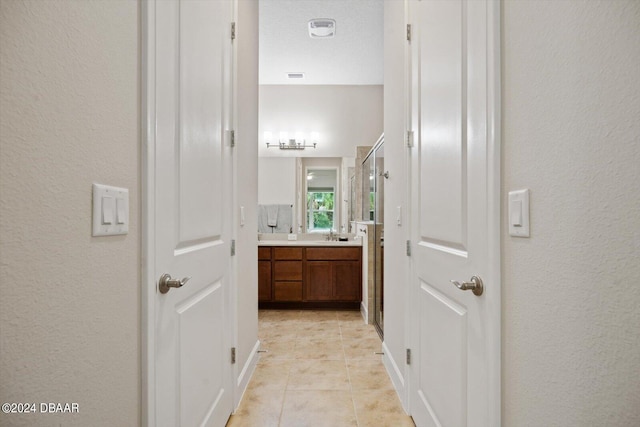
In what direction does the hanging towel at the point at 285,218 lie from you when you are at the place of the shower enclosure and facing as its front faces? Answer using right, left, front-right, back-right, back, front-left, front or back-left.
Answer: front-right

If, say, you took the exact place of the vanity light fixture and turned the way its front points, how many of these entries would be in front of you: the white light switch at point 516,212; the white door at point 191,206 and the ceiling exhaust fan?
3

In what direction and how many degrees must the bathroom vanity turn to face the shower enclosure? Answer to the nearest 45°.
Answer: approximately 45° to its left

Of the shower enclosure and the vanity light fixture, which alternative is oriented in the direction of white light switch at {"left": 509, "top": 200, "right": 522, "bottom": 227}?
the vanity light fixture

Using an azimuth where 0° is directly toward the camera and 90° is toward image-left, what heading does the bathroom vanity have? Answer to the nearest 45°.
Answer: approximately 0°

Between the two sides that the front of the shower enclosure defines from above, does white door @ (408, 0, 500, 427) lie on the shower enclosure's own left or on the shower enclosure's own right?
on the shower enclosure's own left

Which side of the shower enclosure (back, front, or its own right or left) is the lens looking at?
left

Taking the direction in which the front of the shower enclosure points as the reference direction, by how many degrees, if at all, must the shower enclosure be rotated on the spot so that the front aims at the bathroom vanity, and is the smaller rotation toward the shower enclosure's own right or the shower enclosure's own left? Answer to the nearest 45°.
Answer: approximately 45° to the shower enclosure's own right

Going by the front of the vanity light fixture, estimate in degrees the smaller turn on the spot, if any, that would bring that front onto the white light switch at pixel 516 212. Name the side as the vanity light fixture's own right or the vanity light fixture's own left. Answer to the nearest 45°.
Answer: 0° — it already faces it

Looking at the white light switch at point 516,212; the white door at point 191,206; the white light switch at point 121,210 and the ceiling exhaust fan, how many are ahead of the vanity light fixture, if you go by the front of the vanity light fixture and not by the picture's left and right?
4

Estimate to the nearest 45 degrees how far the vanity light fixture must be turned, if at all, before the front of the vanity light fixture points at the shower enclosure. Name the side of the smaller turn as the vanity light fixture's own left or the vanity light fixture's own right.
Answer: approximately 45° to the vanity light fixture's own left

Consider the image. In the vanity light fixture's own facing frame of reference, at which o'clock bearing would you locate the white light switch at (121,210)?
The white light switch is roughly at 12 o'clock from the vanity light fixture.

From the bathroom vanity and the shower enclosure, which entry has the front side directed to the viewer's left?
the shower enclosure
